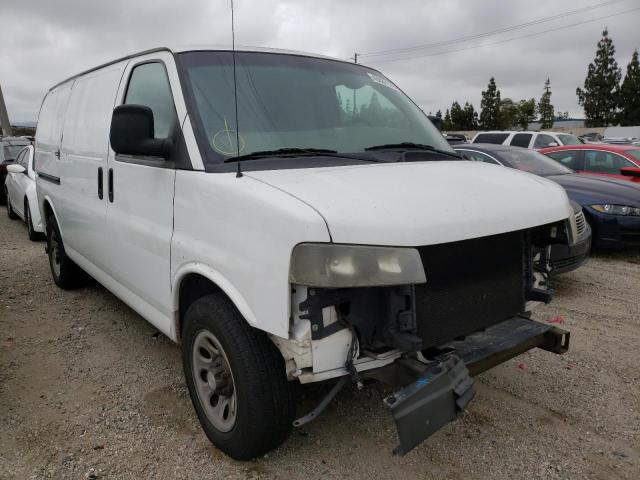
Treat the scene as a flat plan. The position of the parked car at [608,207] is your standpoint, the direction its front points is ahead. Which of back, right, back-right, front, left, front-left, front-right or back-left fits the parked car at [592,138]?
back-left

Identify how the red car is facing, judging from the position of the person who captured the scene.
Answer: facing the viewer and to the right of the viewer

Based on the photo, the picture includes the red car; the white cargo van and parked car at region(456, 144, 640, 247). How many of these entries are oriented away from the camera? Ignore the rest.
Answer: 0

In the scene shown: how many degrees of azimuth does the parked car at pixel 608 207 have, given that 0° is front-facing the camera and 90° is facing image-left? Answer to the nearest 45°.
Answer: approximately 315°

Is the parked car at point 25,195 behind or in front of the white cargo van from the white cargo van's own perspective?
behind

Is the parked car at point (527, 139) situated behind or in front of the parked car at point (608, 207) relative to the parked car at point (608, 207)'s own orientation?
behind

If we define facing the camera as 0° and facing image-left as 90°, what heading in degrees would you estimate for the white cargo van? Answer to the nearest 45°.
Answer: approximately 315°

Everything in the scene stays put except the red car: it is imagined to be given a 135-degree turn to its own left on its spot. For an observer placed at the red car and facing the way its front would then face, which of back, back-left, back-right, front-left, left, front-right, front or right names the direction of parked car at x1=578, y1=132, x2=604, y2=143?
front

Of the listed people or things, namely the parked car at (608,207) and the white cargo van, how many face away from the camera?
0

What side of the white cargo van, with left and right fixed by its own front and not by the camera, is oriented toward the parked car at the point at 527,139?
left

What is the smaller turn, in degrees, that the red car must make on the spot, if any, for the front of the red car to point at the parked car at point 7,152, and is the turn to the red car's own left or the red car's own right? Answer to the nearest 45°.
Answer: approximately 135° to the red car's own right
